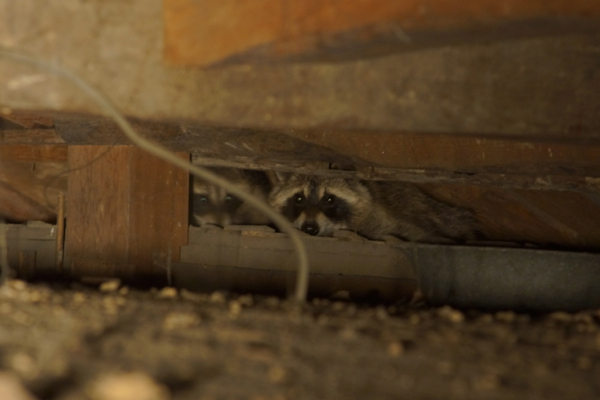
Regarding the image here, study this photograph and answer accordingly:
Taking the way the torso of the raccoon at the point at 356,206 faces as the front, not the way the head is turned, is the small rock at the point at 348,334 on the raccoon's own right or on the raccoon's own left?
on the raccoon's own left

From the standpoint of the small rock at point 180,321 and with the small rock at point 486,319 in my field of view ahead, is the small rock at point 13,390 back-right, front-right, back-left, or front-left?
back-right

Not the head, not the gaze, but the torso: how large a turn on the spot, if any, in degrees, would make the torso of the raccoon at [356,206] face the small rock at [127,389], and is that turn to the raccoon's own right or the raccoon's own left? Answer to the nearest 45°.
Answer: approximately 45° to the raccoon's own left

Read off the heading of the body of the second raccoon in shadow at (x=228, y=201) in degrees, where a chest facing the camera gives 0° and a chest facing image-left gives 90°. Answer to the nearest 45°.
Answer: approximately 45°

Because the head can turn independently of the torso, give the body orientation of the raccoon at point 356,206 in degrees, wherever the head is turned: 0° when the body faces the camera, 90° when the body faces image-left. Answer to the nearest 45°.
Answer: approximately 45°

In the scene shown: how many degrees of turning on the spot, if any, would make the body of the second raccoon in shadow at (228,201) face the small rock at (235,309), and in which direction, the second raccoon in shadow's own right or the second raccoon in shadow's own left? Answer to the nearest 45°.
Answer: approximately 45° to the second raccoon in shadow's own left

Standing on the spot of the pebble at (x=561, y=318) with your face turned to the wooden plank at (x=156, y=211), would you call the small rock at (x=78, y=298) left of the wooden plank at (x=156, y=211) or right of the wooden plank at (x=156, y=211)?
left
